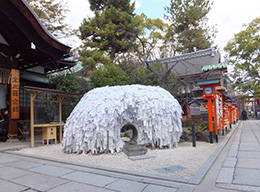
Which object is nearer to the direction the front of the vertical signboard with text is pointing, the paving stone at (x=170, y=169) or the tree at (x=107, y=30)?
the paving stone

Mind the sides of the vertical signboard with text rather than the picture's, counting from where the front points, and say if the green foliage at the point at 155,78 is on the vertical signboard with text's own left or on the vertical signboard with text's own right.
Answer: on the vertical signboard with text's own left

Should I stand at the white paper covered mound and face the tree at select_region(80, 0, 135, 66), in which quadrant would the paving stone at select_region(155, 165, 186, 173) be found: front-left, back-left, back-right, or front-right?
back-right

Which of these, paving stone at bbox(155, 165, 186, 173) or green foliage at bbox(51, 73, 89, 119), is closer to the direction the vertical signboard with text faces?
the paving stone

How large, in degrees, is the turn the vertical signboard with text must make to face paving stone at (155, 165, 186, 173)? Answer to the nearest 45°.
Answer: approximately 45° to its left

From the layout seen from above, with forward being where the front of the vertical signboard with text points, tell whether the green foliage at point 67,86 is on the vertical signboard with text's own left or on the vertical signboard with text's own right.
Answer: on the vertical signboard with text's own left

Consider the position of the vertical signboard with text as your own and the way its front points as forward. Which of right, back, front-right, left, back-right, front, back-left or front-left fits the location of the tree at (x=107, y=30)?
back-left

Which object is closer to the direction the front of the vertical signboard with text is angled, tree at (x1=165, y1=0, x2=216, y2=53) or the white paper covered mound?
the white paper covered mound

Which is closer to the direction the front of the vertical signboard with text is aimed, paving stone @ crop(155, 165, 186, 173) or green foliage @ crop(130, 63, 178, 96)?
the paving stone

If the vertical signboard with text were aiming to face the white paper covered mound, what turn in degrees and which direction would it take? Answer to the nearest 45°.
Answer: approximately 45° to its left

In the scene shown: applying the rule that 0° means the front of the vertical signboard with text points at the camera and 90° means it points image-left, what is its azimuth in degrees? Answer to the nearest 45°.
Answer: approximately 0°
